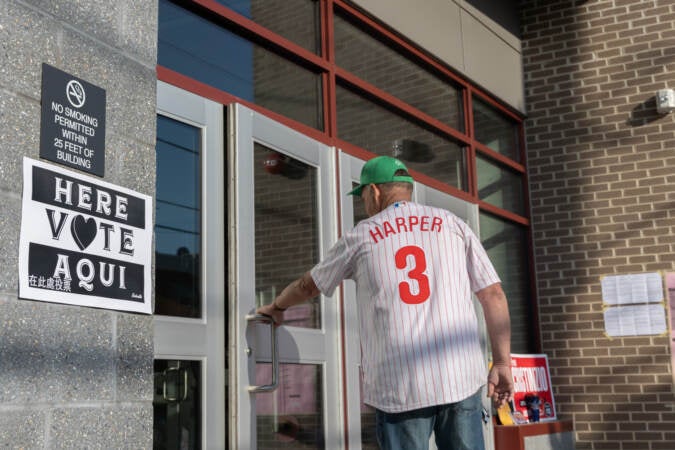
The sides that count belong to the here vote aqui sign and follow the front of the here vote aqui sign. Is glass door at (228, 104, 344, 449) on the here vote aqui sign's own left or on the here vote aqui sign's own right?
on the here vote aqui sign's own left

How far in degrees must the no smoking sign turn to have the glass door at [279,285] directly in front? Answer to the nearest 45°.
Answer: approximately 90° to its left

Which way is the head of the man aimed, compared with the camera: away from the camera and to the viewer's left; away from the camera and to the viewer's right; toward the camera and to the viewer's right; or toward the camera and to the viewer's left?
away from the camera and to the viewer's left

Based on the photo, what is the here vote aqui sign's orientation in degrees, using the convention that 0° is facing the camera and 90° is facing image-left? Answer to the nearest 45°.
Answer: approximately 315°

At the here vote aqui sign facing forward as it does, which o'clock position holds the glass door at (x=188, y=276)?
The glass door is roughly at 8 o'clock from the here vote aqui sign.

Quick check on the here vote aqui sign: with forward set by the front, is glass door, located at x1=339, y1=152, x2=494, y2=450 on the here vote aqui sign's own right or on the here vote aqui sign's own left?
on the here vote aqui sign's own left

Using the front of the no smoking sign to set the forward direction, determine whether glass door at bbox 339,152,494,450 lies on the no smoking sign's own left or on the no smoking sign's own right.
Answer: on the no smoking sign's own left

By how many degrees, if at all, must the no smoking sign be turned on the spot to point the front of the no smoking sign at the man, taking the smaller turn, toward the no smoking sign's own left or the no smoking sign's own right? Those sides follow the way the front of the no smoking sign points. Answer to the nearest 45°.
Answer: approximately 45° to the no smoking sign's own left

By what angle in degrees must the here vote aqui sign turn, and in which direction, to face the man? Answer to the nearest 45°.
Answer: approximately 45° to its left

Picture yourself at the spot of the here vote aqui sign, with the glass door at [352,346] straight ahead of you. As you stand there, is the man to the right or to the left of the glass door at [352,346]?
right
